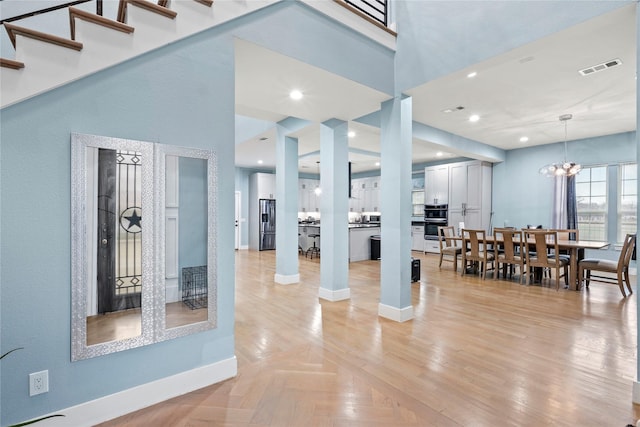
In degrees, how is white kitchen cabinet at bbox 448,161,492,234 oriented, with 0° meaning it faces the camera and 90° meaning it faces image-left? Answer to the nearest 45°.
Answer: approximately 45°

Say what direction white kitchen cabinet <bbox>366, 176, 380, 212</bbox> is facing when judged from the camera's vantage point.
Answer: facing the viewer and to the left of the viewer

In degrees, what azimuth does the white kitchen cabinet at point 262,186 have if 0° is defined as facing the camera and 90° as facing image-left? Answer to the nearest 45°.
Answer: approximately 315°

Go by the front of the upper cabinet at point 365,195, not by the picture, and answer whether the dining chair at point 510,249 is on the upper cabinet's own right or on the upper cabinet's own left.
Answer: on the upper cabinet's own left

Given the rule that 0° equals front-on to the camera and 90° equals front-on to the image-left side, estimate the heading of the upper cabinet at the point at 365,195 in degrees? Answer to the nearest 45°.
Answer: approximately 45°

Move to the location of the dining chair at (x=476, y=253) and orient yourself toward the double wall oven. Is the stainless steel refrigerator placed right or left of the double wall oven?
left

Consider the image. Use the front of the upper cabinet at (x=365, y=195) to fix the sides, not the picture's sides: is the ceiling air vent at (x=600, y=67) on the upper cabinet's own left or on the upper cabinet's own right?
on the upper cabinet's own left

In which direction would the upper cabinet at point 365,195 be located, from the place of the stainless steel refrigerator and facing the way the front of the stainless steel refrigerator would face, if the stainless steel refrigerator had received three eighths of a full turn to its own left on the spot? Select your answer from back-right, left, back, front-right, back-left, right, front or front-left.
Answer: right

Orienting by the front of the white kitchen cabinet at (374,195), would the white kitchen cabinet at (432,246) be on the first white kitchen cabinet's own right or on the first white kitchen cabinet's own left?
on the first white kitchen cabinet's own left

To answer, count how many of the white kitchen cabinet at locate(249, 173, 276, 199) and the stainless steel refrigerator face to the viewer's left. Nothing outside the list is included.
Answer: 0

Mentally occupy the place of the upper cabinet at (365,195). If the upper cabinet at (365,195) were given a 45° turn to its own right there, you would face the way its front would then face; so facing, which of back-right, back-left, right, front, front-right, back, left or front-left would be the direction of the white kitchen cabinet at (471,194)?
back-left

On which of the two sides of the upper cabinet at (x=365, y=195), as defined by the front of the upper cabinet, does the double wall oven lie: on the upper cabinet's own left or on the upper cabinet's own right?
on the upper cabinet's own left

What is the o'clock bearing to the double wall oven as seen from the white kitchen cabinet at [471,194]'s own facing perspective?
The double wall oven is roughly at 2 o'clock from the white kitchen cabinet.

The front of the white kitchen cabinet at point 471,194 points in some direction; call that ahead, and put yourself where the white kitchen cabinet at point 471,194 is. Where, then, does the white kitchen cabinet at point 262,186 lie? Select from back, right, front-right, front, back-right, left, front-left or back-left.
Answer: front-right

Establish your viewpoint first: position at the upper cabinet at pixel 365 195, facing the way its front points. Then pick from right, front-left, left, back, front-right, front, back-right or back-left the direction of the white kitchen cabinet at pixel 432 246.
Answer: left

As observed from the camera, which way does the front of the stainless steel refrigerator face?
facing the viewer and to the right of the viewer

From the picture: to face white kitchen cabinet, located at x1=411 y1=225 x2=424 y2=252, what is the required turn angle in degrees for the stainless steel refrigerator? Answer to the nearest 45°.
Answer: approximately 45° to its left
